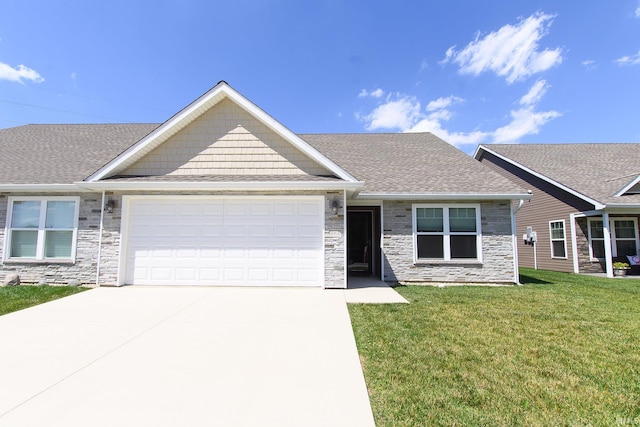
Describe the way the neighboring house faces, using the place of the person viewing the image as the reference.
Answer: facing the viewer and to the right of the viewer

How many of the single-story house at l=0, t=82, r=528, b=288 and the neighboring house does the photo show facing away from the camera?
0

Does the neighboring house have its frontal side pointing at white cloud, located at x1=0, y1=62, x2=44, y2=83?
no

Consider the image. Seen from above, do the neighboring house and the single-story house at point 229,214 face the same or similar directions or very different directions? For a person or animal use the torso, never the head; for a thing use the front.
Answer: same or similar directions

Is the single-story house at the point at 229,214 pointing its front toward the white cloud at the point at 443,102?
no

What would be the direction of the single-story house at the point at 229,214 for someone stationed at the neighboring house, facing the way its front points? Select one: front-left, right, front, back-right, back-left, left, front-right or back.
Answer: right

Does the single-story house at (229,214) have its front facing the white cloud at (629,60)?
no

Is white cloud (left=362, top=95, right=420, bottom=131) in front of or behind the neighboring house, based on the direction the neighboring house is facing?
behind

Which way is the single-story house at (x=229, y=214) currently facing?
toward the camera
